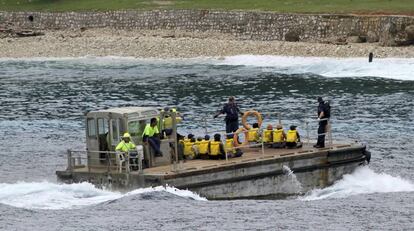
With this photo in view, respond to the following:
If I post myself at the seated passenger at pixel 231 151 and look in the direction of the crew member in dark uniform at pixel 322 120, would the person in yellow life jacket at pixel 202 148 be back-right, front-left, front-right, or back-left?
back-left

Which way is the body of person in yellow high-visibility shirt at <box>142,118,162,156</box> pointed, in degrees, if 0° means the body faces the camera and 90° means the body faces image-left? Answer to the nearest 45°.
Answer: approximately 315°

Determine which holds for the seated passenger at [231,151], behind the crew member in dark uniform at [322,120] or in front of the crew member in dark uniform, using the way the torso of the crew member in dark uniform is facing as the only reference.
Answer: in front

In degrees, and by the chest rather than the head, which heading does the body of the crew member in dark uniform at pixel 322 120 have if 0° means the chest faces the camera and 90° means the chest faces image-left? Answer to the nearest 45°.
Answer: approximately 90°

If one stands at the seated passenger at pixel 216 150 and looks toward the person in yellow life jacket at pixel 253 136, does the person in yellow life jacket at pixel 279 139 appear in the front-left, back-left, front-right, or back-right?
front-right
